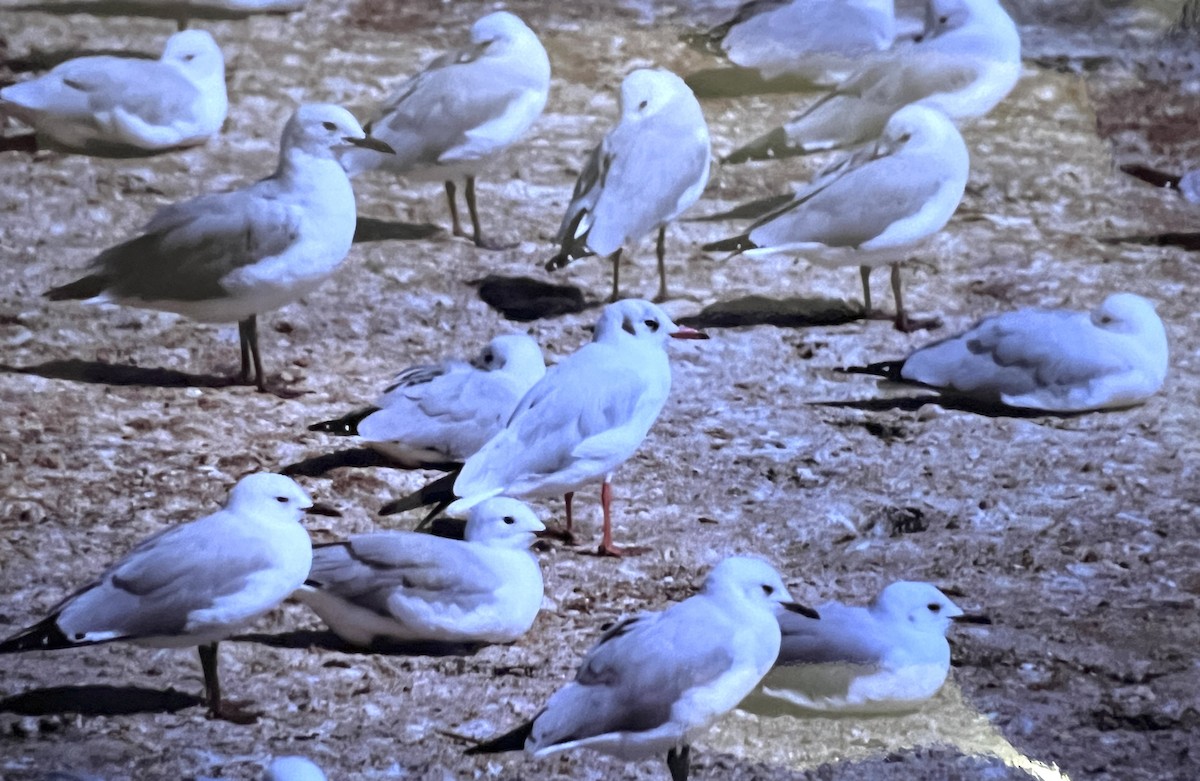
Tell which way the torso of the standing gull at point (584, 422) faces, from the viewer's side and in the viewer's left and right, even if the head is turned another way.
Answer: facing to the right of the viewer

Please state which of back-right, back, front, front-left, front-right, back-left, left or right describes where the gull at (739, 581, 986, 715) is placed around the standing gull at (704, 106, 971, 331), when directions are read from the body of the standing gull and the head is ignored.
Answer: right

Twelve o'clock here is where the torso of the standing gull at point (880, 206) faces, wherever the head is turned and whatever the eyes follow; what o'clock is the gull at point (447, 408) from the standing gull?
The gull is roughly at 5 o'clock from the standing gull.

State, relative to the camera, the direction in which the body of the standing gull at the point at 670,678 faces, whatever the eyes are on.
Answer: to the viewer's right

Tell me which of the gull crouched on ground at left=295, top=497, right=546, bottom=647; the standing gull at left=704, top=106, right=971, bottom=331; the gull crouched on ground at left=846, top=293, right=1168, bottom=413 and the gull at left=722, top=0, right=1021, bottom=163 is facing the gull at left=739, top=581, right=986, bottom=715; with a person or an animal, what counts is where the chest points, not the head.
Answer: the gull crouched on ground at left=295, top=497, right=546, bottom=647

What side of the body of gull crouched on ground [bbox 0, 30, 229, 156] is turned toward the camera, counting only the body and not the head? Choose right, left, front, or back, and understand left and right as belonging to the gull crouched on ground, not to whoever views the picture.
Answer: right

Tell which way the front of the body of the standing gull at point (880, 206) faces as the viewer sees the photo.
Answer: to the viewer's right

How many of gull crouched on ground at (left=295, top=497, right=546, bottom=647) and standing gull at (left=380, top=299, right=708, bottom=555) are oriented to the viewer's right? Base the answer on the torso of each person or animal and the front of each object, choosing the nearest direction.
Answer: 2

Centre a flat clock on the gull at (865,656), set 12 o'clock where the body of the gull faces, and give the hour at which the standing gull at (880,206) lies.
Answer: The standing gull is roughly at 9 o'clock from the gull.

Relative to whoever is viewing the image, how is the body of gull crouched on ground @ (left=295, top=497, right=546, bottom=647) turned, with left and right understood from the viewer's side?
facing to the right of the viewer

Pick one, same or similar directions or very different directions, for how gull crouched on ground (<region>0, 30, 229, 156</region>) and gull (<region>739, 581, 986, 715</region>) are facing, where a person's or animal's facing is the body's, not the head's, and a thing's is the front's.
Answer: same or similar directions

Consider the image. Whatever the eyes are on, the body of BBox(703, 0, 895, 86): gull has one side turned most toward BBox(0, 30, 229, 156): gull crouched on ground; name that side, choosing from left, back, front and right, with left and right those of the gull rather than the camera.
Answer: back

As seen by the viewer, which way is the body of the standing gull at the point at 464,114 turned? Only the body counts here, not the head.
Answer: to the viewer's right

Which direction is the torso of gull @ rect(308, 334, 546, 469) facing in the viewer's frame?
to the viewer's right

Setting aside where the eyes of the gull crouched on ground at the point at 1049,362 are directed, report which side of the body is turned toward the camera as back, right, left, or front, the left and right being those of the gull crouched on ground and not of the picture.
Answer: right

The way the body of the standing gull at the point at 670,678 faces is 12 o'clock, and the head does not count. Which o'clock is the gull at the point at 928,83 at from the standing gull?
The gull is roughly at 10 o'clock from the standing gull.

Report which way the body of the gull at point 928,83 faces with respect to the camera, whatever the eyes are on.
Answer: to the viewer's right

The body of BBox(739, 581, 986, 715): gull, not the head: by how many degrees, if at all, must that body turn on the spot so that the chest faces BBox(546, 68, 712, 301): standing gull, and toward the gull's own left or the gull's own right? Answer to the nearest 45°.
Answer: approximately 135° to the gull's own left
